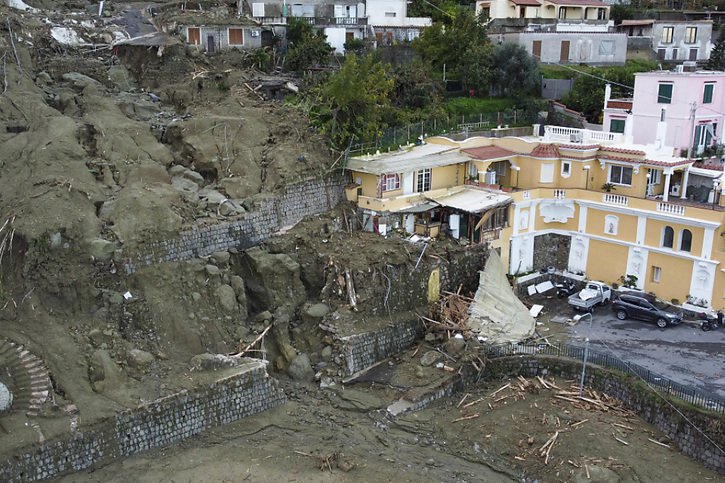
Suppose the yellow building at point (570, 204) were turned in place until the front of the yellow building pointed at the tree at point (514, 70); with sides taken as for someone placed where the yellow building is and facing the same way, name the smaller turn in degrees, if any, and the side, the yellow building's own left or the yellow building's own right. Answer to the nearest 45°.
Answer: approximately 180°

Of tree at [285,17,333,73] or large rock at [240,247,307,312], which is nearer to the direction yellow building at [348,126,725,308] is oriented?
the large rock

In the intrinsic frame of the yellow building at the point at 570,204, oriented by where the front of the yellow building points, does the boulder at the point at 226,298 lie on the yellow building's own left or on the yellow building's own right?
on the yellow building's own right

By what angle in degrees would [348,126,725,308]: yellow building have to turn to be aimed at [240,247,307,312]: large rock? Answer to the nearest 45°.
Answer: approximately 45° to its right

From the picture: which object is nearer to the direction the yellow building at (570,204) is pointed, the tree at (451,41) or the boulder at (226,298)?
the boulder

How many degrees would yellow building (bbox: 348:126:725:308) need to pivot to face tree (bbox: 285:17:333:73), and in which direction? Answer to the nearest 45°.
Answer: approximately 90° to its right

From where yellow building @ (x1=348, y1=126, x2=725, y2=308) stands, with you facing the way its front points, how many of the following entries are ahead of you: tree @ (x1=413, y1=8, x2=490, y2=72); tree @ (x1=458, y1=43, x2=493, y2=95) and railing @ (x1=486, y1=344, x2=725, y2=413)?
1

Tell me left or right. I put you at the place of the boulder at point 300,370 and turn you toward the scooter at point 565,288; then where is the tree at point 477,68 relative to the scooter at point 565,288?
left

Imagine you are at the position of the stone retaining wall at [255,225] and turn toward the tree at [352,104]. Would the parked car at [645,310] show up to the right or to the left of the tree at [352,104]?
right

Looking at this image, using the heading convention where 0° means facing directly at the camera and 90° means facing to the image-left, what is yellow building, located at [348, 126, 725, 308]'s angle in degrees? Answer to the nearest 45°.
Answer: approximately 0°

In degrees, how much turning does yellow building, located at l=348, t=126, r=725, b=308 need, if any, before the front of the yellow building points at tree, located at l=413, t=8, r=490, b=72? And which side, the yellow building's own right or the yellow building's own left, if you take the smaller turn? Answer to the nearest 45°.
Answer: approximately 135° to the yellow building's own right

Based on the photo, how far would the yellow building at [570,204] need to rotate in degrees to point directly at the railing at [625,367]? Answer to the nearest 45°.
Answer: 0° — it already faces it

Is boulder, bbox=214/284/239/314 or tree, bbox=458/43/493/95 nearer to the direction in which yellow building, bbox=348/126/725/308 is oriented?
the boulder
